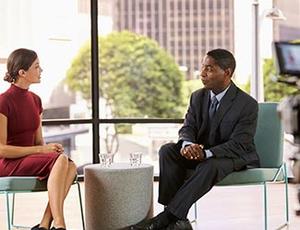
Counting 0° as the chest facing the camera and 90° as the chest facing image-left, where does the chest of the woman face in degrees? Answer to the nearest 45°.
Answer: approximately 270°

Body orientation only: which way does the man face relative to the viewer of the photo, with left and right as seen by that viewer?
facing the viewer and to the left of the viewer

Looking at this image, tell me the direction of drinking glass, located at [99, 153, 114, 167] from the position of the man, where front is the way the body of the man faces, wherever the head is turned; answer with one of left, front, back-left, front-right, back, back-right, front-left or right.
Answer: front-right

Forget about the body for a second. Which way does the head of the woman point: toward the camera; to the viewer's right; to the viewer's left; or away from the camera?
to the viewer's right

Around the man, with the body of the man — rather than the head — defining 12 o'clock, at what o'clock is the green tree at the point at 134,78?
The green tree is roughly at 4 o'clock from the man.

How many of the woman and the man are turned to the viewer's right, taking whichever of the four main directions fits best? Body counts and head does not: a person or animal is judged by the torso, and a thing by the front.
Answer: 1

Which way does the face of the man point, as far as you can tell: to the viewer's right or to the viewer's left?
to the viewer's left

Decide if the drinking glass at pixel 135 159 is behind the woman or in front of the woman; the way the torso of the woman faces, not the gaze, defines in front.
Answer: in front

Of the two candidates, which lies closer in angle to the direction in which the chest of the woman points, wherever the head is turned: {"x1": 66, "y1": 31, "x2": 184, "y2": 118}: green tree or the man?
the man
